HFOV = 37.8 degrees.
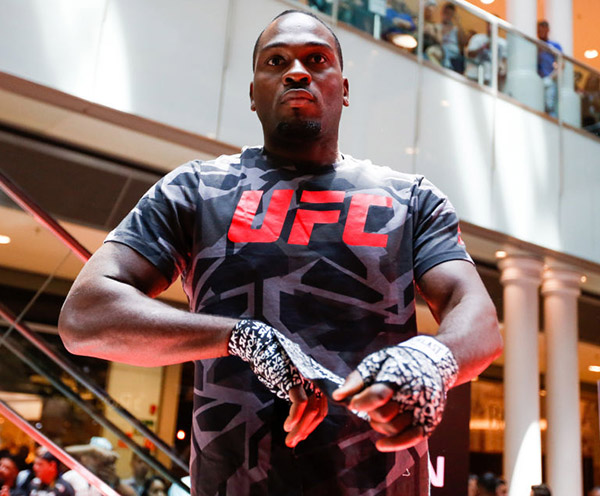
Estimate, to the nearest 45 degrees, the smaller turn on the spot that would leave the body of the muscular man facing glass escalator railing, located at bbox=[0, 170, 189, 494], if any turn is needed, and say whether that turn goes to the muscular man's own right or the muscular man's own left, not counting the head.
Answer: approximately 180°

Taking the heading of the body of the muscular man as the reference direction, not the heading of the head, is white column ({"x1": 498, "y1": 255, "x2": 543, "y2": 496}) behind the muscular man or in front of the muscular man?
behind

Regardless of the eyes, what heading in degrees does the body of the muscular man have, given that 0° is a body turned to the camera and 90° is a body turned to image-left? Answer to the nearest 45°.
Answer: approximately 0°

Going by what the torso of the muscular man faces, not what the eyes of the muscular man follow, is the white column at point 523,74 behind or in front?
behind

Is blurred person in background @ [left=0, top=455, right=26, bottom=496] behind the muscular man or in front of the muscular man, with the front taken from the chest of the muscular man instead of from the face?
behind

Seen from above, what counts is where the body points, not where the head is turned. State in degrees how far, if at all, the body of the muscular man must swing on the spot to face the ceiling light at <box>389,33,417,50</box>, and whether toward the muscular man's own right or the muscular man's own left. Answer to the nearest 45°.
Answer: approximately 180°

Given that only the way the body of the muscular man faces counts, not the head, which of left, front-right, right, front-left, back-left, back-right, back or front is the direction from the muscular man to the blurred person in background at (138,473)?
back

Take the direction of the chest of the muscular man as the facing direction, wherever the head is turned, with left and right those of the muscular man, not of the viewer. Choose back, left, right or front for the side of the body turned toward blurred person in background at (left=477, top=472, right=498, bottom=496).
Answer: back

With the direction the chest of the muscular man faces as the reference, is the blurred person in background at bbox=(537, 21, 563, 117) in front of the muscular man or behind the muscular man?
behind

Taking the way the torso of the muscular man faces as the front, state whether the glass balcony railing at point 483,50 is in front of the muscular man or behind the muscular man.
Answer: behind

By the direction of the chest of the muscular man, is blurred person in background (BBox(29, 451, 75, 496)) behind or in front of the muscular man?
behind

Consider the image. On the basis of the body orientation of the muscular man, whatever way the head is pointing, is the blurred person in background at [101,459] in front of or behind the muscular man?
behind
